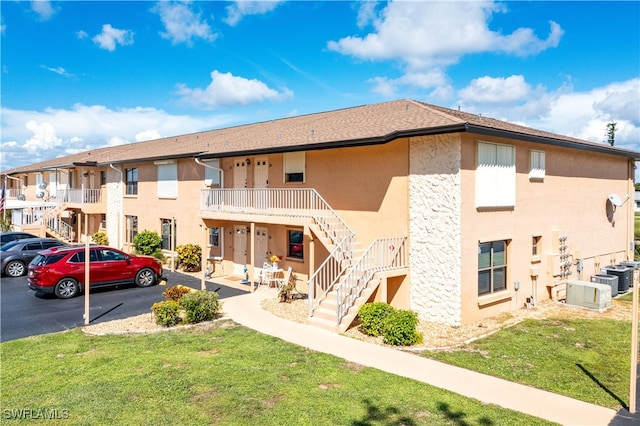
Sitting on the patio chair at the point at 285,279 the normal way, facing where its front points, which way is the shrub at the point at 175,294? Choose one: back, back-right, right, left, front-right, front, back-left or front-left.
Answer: front

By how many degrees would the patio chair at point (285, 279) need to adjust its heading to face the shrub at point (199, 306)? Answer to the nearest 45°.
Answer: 0° — it already faces it

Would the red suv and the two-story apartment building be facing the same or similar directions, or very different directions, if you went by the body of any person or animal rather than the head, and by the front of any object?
very different directions

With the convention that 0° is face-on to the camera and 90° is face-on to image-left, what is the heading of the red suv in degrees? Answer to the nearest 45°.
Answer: approximately 225°

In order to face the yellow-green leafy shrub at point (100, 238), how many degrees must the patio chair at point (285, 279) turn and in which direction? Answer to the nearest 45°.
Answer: approximately 90° to its right

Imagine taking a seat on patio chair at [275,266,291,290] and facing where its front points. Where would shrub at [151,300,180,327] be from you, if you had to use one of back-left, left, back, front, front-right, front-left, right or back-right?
front

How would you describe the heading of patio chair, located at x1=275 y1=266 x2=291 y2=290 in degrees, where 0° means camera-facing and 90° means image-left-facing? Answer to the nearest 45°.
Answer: approximately 45°

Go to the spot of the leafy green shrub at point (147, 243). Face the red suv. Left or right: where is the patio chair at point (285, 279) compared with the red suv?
left

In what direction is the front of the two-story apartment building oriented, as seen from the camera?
facing the viewer and to the left of the viewer

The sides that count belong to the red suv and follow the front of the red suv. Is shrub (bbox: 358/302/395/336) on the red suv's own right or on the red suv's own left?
on the red suv's own right

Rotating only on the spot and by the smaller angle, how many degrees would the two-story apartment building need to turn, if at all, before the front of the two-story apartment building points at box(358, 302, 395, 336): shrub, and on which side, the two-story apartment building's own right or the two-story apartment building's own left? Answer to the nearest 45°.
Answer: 0° — it already faces it

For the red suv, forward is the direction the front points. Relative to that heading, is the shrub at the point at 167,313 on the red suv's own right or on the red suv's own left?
on the red suv's own right
